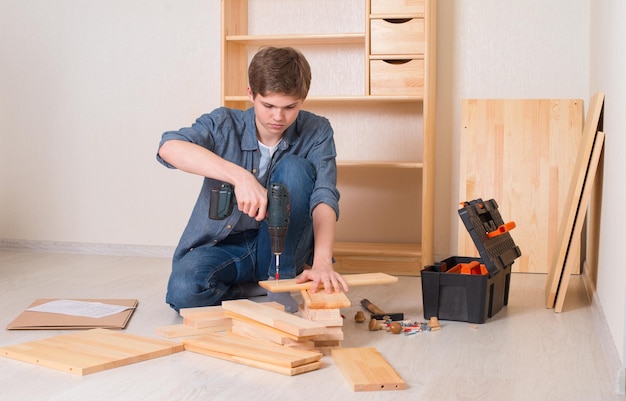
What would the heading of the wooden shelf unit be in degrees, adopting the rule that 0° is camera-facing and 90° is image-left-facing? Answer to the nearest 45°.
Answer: approximately 0°

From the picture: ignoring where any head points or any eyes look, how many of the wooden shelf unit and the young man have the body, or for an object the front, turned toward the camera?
2

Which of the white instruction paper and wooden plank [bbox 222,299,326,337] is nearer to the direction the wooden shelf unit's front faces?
the wooden plank
